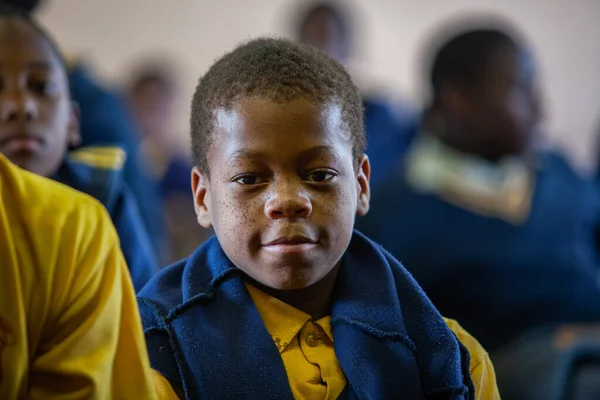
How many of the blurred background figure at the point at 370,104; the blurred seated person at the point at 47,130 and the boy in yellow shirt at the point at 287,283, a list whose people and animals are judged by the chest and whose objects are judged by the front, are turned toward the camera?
3

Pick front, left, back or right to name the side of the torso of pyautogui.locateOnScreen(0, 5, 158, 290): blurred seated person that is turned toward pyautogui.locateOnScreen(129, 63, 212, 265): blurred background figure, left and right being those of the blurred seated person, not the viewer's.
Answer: back

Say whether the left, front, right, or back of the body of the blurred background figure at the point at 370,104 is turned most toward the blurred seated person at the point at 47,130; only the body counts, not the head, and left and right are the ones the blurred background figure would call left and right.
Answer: front

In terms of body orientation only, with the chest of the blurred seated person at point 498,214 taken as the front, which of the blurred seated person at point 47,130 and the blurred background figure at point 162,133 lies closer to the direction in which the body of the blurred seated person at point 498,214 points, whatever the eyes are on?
the blurred seated person

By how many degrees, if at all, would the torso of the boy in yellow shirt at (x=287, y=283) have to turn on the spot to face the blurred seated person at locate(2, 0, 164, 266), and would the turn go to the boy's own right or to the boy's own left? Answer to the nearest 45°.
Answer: approximately 135° to the boy's own right

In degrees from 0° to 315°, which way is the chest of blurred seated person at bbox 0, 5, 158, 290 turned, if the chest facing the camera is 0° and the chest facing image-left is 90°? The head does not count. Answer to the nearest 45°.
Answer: approximately 0°

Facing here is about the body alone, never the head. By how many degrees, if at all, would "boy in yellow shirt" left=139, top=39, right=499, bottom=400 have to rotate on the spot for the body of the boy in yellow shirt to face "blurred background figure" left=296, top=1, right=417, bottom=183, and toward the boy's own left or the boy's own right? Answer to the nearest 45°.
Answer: approximately 180°
